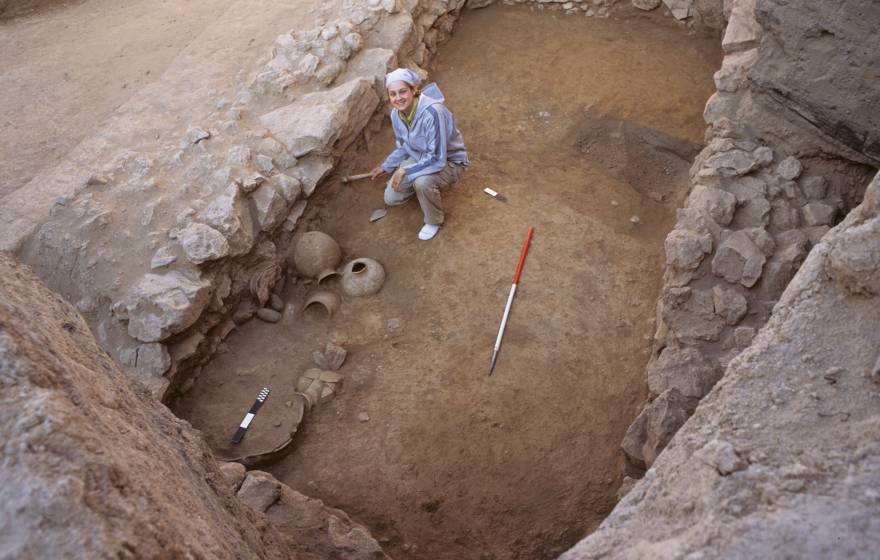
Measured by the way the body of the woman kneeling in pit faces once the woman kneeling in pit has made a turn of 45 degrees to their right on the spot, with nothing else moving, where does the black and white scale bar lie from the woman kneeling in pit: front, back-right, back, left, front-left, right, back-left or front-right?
front-left

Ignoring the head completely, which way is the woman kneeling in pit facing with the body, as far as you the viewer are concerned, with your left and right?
facing the viewer and to the left of the viewer

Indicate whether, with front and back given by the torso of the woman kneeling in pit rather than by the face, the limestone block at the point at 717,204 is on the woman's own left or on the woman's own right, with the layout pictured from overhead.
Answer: on the woman's own left

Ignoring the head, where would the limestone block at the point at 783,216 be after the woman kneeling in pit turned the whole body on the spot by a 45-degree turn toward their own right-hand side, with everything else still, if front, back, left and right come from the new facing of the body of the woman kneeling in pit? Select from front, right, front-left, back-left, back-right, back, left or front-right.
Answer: back-left

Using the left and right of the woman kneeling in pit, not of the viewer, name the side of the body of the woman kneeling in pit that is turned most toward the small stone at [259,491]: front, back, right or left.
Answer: front

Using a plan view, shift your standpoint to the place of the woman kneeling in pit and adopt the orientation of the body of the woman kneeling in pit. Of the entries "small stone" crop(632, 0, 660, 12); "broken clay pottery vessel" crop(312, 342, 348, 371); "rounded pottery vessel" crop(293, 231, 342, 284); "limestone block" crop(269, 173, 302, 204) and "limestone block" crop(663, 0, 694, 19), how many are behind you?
2

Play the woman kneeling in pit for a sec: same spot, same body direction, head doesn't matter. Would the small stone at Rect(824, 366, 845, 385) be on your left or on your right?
on your left

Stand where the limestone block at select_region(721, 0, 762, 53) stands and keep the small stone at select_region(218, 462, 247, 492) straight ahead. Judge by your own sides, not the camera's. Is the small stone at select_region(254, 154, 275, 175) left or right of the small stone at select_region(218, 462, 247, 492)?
right

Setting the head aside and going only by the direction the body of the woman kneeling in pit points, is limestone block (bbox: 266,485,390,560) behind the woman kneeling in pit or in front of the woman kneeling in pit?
in front

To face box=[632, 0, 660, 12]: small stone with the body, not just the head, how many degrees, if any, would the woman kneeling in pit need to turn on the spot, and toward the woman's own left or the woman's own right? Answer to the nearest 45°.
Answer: approximately 180°

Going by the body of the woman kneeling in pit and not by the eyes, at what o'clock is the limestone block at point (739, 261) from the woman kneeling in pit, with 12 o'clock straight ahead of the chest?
The limestone block is roughly at 9 o'clock from the woman kneeling in pit.

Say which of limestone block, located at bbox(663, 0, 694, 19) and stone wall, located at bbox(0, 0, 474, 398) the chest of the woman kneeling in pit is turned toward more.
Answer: the stone wall

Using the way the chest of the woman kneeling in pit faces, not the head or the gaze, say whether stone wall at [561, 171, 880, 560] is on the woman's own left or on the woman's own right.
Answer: on the woman's own left

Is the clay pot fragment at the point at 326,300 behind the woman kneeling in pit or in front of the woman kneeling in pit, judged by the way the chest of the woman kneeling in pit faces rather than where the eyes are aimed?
in front

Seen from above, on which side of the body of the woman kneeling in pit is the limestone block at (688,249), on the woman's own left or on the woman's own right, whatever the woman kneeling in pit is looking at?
on the woman's own left

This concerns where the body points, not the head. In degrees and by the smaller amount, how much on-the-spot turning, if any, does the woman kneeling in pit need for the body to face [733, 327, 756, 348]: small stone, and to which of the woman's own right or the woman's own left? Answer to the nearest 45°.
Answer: approximately 90° to the woman's own left

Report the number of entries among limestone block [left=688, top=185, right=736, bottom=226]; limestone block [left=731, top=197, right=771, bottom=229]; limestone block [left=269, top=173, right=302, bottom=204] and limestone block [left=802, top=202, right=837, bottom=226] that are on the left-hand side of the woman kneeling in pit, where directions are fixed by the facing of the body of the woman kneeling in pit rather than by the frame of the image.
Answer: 3

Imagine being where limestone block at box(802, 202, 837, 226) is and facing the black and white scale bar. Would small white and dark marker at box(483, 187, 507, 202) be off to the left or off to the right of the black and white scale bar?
right

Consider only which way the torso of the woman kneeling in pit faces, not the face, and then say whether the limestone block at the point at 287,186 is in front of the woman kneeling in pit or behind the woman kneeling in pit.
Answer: in front
